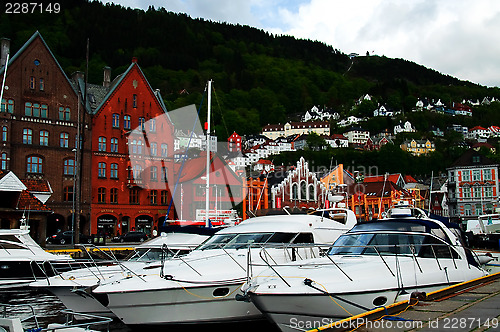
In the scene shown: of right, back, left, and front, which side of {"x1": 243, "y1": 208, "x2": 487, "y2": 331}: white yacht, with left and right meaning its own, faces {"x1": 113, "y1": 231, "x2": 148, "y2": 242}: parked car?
right

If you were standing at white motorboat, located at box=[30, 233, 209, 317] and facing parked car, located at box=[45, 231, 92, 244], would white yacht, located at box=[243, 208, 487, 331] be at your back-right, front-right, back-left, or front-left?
back-right

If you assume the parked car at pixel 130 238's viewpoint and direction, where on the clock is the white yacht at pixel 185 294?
The white yacht is roughly at 9 o'clock from the parked car.

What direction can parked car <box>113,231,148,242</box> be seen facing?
to the viewer's left

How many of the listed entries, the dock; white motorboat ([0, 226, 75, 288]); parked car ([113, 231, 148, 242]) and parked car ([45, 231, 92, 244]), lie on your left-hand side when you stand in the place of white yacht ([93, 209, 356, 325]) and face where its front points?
1

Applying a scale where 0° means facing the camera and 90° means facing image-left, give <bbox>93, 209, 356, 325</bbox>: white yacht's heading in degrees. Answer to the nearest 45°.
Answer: approximately 45°

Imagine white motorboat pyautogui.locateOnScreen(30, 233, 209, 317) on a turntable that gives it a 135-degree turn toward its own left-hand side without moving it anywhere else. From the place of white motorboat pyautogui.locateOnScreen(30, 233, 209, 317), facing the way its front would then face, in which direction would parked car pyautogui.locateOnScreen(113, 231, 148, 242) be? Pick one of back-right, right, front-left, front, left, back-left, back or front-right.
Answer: left

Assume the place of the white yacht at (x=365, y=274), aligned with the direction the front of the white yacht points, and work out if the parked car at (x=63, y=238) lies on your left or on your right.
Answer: on your right

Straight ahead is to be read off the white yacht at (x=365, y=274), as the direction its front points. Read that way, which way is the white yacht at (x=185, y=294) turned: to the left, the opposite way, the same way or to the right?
the same way

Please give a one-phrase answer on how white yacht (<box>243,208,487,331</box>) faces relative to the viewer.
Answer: facing the viewer and to the left of the viewer
